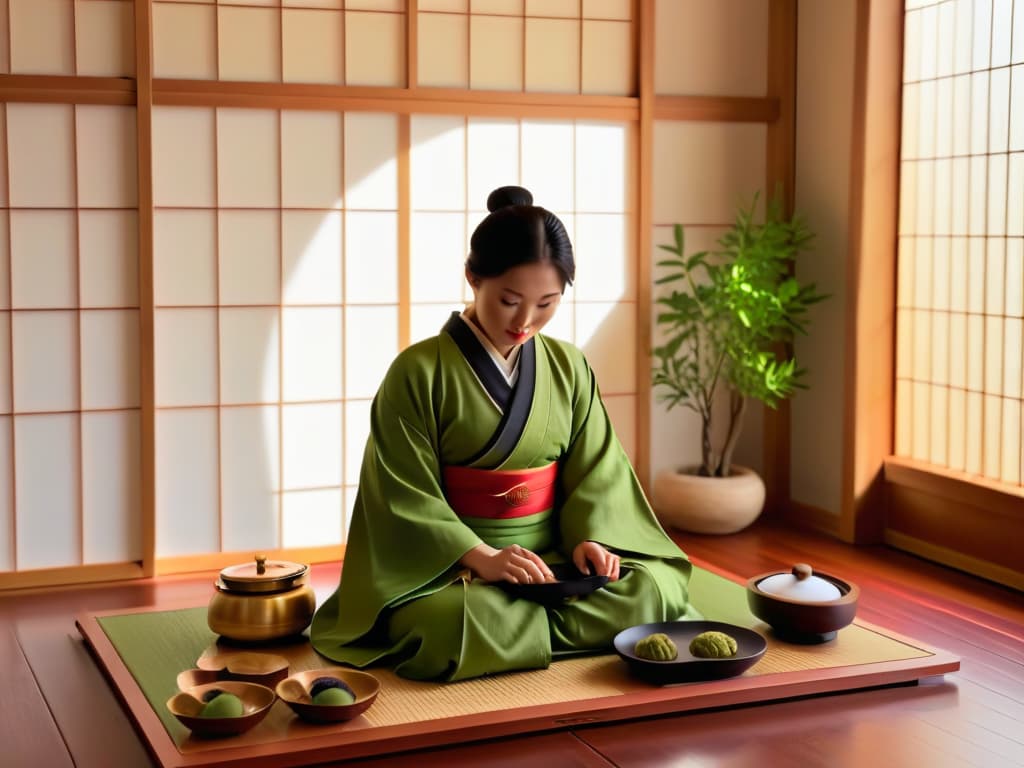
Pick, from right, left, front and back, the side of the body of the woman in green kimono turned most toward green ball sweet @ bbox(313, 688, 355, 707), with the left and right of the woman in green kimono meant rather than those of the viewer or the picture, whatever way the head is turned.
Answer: right

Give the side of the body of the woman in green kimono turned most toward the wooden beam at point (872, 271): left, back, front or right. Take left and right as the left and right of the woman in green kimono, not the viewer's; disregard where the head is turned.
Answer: left

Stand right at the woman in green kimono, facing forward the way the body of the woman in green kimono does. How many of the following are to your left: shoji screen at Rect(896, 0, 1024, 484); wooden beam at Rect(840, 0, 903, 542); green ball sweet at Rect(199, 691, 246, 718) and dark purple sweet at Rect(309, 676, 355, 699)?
2

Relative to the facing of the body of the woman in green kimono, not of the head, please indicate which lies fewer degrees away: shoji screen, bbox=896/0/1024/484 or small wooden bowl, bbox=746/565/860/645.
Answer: the small wooden bowl

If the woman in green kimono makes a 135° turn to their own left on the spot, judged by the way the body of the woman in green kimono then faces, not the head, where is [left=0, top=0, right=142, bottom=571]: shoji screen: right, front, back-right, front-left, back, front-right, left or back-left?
front-left

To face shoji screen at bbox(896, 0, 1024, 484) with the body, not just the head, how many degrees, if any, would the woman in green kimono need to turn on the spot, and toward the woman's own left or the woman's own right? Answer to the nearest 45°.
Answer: approximately 90° to the woman's own left

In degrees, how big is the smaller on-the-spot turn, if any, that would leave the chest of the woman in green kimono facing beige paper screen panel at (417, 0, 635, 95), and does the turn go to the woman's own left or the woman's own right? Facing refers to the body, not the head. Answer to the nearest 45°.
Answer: approximately 135° to the woman's own left

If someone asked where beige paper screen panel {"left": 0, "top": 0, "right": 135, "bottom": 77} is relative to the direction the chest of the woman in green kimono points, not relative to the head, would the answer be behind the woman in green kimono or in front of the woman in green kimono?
behind

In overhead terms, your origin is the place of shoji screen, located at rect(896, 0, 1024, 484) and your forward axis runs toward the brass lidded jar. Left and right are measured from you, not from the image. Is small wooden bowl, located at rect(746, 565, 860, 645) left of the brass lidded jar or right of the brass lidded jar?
left

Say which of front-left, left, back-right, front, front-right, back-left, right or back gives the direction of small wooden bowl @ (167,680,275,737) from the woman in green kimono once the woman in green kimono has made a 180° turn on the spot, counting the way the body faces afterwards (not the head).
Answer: left

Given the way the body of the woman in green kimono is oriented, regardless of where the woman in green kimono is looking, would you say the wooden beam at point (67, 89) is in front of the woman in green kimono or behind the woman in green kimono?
behind

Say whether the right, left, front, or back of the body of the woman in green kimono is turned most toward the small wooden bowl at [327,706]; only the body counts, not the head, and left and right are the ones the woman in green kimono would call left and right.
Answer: right

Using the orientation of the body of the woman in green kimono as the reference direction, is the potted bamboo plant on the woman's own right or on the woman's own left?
on the woman's own left

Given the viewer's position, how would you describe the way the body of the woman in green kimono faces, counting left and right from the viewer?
facing the viewer and to the right of the viewer
